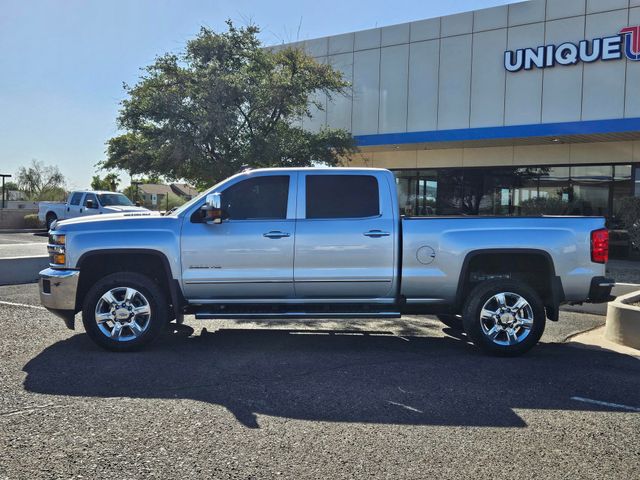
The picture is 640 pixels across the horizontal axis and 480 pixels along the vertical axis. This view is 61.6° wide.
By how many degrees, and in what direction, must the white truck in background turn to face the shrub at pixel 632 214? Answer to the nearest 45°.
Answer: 0° — it already faces it

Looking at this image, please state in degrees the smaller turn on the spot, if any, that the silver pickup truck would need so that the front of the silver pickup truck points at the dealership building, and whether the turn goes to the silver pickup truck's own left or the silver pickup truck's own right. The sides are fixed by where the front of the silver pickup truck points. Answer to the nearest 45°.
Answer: approximately 135° to the silver pickup truck's own right

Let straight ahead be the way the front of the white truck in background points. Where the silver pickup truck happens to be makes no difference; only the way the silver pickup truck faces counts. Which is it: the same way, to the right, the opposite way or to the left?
the opposite way

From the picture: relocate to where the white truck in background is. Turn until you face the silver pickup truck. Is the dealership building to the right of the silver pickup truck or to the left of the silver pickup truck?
left

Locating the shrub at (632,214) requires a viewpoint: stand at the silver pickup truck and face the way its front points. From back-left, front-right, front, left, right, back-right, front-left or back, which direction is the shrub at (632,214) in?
back-right

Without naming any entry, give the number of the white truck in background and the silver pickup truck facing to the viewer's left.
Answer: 1

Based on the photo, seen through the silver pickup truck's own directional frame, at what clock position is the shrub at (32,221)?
The shrub is roughly at 2 o'clock from the silver pickup truck.

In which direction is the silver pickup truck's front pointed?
to the viewer's left

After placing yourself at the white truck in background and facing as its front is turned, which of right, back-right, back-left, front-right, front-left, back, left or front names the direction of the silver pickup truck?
front-right

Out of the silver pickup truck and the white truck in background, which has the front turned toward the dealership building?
the white truck in background

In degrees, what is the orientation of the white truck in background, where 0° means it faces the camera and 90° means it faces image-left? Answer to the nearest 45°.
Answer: approximately 315°

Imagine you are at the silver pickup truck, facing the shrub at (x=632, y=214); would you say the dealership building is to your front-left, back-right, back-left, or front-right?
front-left

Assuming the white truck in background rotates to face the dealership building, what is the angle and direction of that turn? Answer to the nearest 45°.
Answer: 0° — it already faces it
